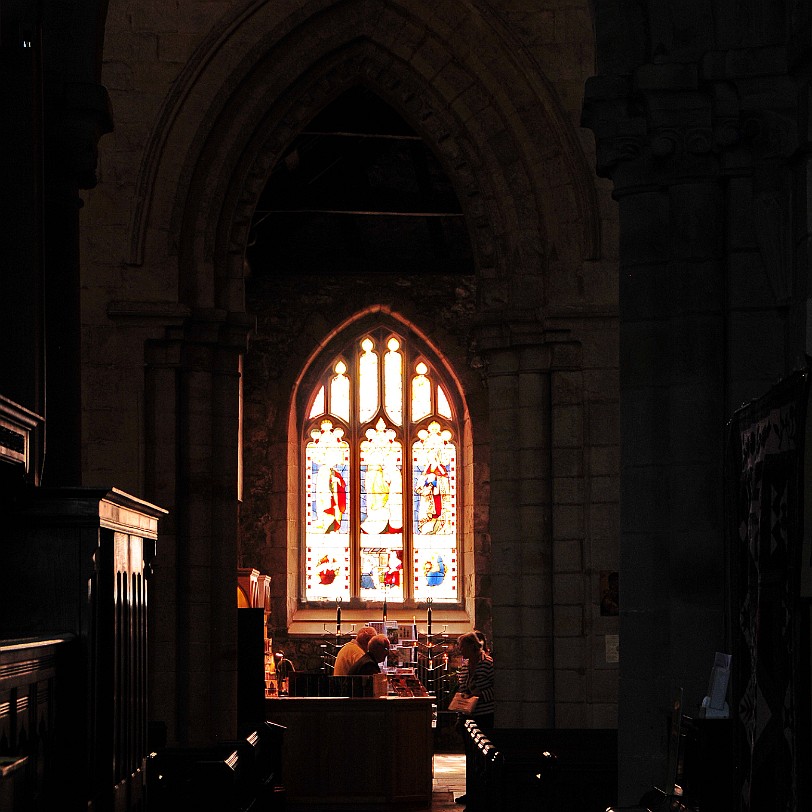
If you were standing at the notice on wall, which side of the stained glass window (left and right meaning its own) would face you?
front

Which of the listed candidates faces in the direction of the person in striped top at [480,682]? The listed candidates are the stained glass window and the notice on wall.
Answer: the stained glass window

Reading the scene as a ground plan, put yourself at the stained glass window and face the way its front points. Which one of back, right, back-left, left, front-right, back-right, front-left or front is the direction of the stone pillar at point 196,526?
front

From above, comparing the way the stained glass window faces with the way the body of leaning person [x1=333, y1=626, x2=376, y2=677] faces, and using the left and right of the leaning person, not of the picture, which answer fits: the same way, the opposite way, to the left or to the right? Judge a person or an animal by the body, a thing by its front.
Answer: to the right

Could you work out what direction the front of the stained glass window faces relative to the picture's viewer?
facing the viewer

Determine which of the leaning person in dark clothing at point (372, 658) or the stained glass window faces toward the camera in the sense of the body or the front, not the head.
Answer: the stained glass window

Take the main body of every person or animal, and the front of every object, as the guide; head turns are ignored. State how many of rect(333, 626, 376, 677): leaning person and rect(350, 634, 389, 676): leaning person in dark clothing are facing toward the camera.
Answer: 0

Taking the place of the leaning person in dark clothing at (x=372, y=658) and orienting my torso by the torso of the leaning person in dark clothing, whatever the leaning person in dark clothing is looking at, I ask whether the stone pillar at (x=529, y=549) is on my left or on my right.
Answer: on my right

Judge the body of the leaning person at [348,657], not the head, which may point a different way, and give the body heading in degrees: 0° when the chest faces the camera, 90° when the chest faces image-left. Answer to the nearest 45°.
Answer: approximately 270°

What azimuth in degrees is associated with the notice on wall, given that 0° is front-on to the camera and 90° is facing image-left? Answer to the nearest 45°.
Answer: approximately 0°
